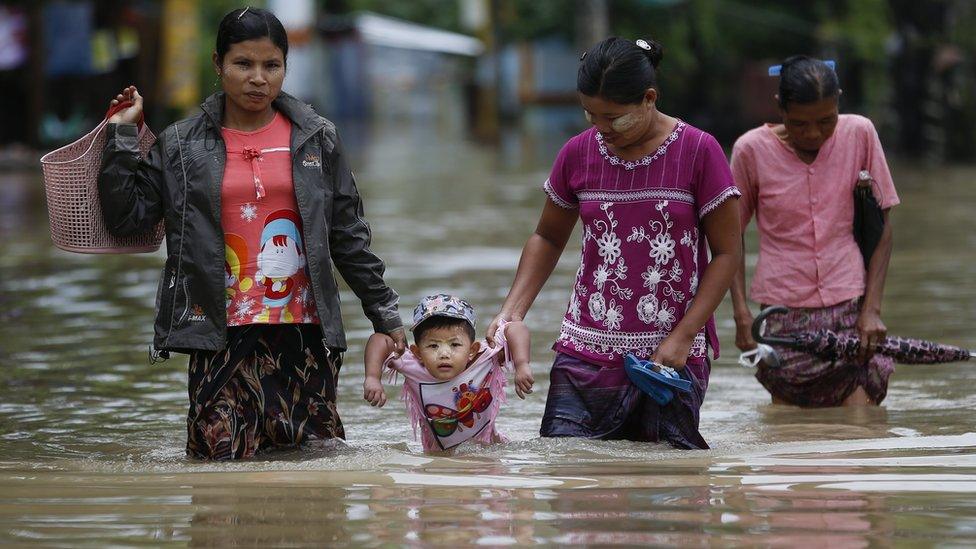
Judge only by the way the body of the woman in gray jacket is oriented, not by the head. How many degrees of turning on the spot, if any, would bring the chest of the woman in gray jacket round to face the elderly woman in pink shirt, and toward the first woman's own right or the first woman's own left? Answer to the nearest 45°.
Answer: approximately 90° to the first woman's own left

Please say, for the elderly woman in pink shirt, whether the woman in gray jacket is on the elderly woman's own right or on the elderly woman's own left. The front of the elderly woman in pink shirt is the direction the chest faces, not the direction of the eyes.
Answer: on the elderly woman's own right

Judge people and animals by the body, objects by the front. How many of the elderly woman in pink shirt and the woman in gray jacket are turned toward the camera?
2

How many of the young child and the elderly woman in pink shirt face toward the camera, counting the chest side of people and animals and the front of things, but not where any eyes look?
2
